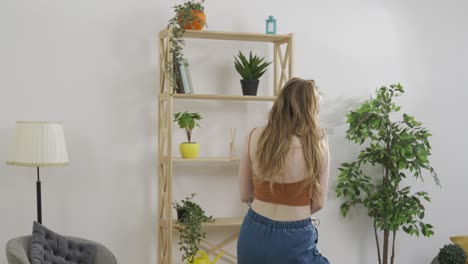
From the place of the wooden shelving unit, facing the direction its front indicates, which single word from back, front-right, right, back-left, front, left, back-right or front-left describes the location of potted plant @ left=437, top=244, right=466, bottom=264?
left

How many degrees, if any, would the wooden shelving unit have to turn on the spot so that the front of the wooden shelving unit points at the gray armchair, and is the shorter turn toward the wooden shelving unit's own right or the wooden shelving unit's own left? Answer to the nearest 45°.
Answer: approximately 45° to the wooden shelving unit's own right

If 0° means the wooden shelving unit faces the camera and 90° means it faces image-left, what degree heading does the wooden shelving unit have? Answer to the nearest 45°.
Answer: approximately 0°

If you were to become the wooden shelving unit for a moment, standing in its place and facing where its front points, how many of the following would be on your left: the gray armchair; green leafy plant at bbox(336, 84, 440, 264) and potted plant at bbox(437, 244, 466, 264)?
2

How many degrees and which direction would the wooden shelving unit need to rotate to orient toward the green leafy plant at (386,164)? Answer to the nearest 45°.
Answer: approximately 90° to its left

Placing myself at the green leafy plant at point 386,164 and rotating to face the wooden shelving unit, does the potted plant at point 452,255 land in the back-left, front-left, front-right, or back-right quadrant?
back-left
